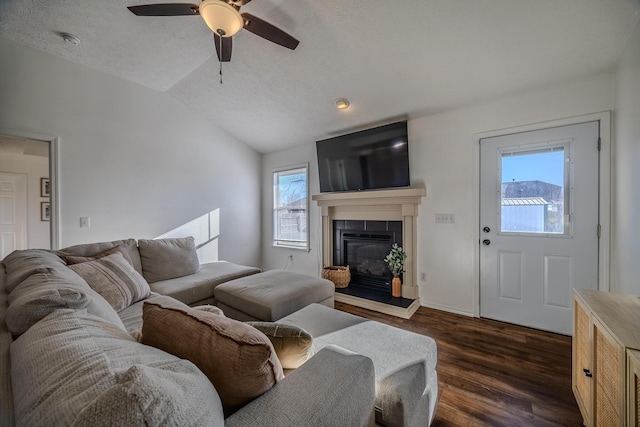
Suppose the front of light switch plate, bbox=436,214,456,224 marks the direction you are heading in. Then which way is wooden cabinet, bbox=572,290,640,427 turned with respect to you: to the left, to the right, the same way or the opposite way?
to the right

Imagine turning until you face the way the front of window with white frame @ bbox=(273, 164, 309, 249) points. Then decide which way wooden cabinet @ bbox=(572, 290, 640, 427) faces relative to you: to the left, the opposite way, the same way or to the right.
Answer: to the right

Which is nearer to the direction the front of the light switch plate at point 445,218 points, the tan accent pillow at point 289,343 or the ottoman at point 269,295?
the tan accent pillow

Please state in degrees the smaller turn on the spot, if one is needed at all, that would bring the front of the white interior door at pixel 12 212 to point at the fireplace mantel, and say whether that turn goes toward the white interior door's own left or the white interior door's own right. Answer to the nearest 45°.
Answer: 0° — it already faces it

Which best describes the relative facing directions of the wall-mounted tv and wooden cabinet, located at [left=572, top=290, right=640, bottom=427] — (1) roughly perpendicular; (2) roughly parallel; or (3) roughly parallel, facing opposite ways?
roughly perpendicular

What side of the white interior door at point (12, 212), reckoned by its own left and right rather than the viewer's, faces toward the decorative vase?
front

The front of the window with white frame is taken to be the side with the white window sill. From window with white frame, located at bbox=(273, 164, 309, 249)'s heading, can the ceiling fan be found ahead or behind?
ahead

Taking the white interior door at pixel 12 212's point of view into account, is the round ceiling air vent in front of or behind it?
in front

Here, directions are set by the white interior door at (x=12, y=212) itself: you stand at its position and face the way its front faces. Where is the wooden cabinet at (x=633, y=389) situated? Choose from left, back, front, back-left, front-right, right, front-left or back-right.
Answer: front-right

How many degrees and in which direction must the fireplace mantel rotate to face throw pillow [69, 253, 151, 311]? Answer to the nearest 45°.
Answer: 0° — it already faces it

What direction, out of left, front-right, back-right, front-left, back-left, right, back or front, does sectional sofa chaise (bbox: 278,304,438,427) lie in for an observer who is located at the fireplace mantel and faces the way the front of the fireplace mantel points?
front-left

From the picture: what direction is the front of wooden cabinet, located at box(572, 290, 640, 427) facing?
to the viewer's left

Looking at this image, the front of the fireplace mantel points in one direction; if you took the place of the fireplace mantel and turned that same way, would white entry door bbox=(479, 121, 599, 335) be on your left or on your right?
on your left
